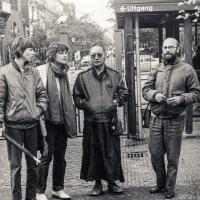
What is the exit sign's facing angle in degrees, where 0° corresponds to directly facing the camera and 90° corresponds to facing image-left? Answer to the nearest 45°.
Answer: approximately 0°

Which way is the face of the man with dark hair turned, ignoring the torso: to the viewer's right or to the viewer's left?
to the viewer's right

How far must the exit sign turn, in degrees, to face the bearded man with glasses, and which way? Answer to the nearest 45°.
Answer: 0° — it already faces them
